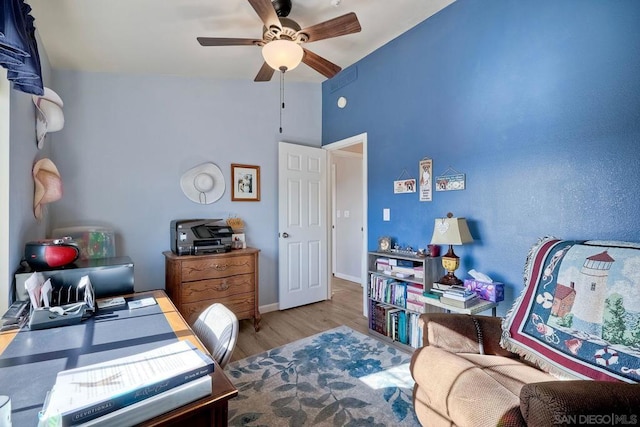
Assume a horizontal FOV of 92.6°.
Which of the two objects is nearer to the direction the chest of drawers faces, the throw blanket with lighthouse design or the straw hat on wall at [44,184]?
the throw blanket with lighthouse design

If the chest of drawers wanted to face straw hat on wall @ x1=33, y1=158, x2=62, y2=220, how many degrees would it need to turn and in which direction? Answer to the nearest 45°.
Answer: approximately 90° to its right

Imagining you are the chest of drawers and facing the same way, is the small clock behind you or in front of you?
in front

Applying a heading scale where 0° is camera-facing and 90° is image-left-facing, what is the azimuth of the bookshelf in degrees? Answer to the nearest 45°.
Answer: approximately 45°

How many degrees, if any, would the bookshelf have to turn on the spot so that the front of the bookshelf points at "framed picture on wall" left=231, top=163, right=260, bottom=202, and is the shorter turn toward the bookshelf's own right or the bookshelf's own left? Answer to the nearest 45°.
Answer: approximately 45° to the bookshelf's own right

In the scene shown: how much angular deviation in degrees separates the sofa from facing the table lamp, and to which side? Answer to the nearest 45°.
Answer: approximately 90° to its right

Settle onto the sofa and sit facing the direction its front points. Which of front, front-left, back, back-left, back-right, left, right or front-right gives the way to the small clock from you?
right

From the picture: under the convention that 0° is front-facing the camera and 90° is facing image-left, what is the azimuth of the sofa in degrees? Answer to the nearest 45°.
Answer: approximately 45°

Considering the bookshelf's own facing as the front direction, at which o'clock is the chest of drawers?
The chest of drawers is roughly at 1 o'clock from the bookshelf.

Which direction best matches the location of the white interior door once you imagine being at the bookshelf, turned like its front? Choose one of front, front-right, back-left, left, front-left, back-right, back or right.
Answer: right

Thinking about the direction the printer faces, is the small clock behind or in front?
in front

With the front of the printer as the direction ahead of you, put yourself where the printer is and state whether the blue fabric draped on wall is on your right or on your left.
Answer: on your right
